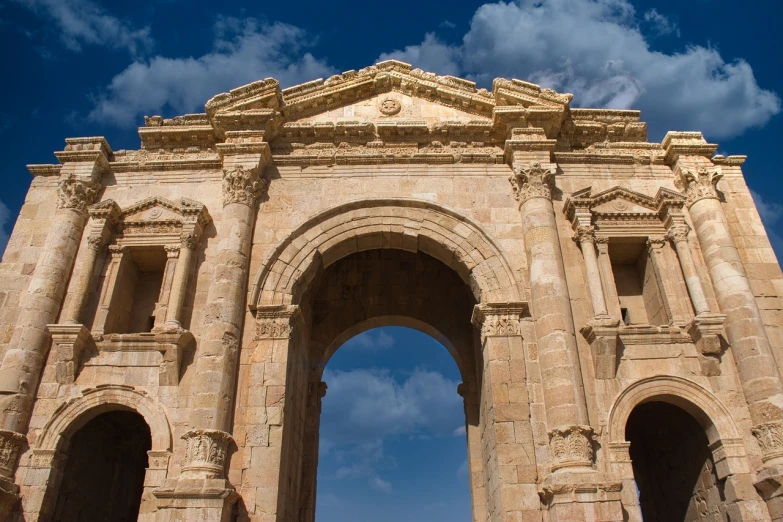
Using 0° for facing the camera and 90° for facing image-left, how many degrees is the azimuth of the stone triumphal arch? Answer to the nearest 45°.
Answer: approximately 0°
